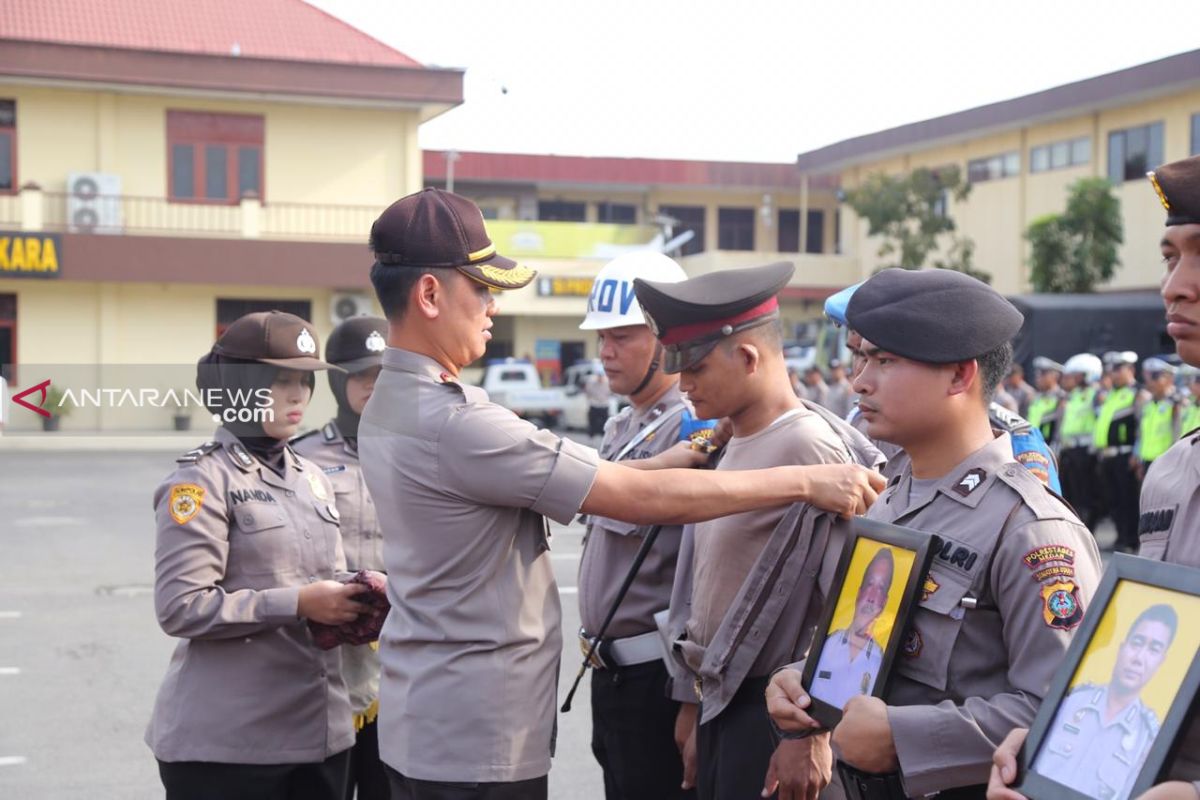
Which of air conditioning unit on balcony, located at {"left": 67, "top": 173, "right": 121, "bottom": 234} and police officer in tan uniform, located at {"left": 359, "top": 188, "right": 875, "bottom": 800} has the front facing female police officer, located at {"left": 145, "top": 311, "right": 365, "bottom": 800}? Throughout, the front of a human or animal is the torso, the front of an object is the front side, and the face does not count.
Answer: the air conditioning unit on balcony

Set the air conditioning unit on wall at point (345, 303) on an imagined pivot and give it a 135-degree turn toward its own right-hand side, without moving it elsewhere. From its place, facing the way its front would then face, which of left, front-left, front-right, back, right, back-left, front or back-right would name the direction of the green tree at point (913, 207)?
back-right

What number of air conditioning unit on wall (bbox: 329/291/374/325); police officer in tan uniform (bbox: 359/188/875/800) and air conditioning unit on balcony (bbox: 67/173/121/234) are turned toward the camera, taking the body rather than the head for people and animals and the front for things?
2

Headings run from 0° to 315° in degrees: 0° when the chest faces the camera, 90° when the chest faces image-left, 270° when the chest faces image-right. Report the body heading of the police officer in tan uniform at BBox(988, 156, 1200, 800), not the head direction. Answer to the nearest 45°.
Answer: approximately 45°

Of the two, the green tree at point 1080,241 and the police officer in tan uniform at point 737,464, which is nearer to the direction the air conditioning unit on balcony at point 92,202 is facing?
the police officer in tan uniform

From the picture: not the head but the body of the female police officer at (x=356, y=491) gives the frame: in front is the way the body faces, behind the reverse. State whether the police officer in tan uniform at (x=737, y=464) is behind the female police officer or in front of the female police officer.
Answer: in front

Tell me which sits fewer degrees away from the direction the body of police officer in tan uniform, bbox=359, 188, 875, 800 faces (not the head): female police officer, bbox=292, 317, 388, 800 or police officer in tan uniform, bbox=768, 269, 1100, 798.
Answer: the police officer in tan uniform

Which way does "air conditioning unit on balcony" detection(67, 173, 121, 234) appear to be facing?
toward the camera

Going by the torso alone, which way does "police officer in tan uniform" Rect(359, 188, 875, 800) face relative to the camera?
to the viewer's right

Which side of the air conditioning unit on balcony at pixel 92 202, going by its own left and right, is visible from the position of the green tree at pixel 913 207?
left

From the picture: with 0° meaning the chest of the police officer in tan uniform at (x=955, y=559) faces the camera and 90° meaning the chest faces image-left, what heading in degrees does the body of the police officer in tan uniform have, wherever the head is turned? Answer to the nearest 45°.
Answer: approximately 45°

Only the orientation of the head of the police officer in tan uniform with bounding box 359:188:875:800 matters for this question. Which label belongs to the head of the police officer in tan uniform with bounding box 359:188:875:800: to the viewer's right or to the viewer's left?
to the viewer's right

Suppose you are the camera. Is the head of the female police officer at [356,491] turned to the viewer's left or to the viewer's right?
to the viewer's right

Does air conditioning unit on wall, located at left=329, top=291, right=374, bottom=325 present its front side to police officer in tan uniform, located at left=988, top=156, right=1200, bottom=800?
yes

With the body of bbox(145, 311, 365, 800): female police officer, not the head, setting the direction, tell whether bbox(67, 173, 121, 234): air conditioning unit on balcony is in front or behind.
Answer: behind

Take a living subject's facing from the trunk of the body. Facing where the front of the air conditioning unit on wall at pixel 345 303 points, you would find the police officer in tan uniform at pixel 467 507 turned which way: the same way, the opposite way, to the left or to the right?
to the left

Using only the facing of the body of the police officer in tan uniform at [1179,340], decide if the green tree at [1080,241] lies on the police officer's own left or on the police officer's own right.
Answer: on the police officer's own right
